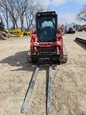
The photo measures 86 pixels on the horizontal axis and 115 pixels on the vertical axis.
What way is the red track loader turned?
toward the camera
